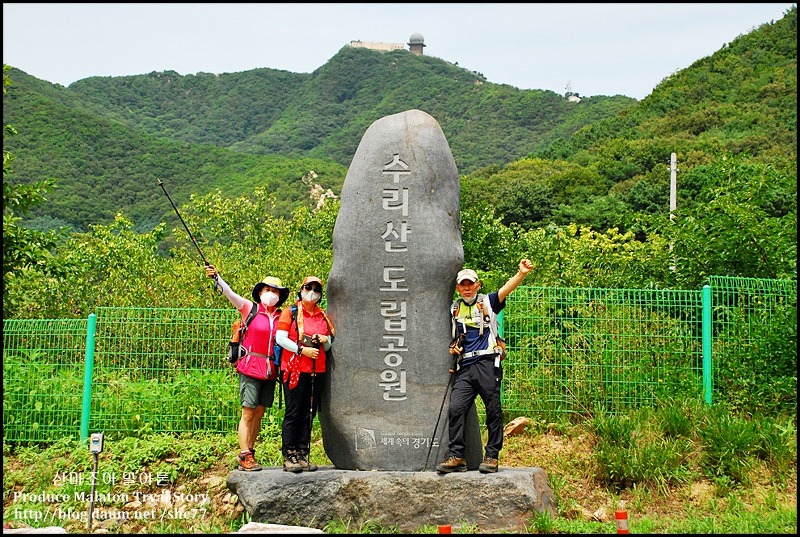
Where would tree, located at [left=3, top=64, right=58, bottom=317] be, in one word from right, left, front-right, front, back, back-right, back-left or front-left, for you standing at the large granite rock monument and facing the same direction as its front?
back-right

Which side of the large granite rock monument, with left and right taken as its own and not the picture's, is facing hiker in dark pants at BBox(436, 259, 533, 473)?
left

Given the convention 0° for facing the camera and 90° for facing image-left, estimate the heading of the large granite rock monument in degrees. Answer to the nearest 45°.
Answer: approximately 0°

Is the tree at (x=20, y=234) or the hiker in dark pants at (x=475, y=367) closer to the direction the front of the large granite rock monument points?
the hiker in dark pants

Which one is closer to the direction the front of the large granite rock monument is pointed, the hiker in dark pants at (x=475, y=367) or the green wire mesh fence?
the hiker in dark pants
